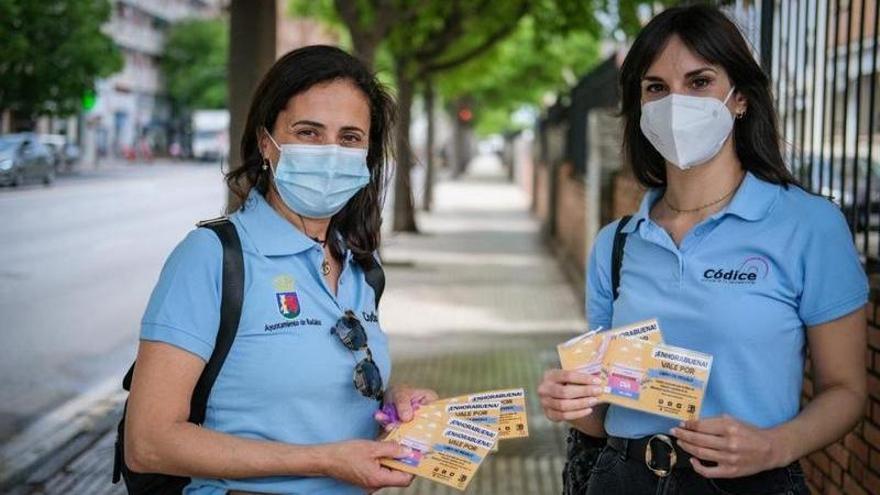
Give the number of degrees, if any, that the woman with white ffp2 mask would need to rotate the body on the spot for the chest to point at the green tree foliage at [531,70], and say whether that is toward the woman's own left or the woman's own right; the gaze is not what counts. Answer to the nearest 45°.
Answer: approximately 135° to the woman's own right

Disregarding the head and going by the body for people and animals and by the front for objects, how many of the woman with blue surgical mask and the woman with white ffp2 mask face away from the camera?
0

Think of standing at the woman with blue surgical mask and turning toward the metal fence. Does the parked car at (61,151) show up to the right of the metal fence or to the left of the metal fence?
left

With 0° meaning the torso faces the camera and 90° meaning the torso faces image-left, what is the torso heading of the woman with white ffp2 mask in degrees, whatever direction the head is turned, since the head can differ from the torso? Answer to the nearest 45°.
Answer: approximately 45°

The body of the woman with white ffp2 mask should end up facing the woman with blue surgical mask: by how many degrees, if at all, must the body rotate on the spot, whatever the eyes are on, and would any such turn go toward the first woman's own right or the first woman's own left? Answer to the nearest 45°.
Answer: approximately 45° to the first woman's own right

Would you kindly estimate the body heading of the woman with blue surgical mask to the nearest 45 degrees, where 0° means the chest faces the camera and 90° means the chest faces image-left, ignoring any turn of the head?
approximately 315°

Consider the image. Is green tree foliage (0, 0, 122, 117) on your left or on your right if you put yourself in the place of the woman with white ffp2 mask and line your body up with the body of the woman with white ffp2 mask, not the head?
on your right
